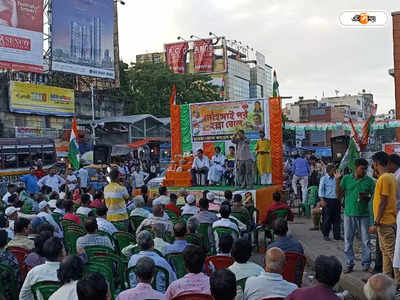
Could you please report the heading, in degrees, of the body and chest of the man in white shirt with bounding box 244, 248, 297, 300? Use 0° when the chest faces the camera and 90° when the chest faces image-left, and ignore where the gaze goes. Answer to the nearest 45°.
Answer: approximately 180°

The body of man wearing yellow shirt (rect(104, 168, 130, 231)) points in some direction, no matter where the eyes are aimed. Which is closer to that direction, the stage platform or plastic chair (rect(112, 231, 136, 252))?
the stage platform

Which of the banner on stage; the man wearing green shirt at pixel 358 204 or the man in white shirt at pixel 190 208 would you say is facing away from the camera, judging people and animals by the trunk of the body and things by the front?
the man in white shirt

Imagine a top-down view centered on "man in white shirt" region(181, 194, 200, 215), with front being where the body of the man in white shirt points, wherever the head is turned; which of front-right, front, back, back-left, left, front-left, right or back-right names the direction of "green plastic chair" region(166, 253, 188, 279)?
back

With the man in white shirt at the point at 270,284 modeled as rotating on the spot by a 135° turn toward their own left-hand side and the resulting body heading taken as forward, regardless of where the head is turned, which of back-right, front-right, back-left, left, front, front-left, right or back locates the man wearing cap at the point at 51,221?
right

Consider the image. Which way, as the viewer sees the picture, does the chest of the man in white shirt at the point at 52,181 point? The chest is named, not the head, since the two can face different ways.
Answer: toward the camera

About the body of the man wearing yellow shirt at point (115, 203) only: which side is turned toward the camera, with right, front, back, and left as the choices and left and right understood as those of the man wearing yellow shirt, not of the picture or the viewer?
back

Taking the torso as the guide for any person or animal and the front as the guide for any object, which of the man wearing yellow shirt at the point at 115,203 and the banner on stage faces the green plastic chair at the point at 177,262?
the banner on stage

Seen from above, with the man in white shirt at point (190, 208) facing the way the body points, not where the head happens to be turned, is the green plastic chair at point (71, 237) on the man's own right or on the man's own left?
on the man's own left

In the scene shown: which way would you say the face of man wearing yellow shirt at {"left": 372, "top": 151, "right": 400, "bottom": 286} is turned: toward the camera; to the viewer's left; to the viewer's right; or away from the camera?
to the viewer's left

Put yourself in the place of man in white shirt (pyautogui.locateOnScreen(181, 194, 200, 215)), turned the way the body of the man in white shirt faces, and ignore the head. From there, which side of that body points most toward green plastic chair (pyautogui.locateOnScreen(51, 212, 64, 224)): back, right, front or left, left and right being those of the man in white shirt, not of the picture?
left

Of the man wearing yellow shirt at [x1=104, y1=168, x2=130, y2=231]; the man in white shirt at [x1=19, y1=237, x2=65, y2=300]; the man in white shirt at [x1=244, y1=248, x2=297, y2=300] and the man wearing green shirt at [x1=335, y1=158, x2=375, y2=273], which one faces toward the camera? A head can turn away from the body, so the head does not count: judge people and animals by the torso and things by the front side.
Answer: the man wearing green shirt

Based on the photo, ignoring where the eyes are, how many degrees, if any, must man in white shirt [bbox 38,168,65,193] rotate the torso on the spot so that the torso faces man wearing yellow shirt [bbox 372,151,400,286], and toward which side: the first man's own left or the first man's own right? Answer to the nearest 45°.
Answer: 0° — they already face them

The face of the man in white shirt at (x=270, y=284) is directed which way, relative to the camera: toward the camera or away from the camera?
away from the camera

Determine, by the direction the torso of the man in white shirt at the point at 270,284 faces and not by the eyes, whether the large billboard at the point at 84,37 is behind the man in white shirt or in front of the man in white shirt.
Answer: in front
